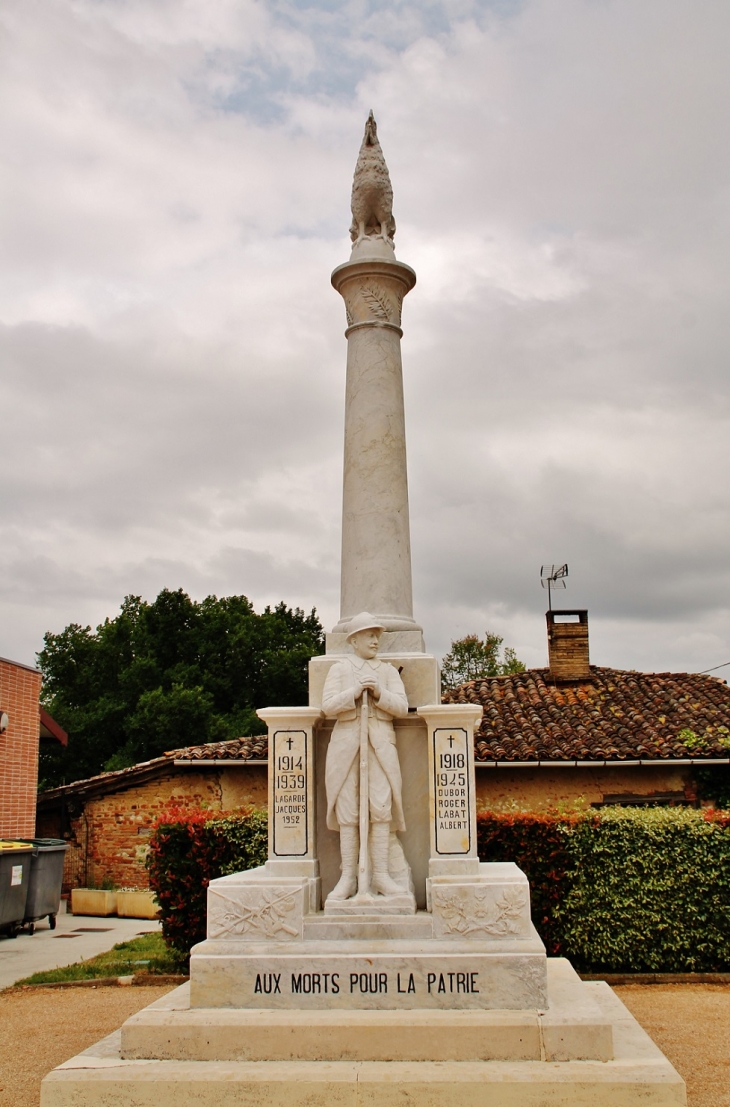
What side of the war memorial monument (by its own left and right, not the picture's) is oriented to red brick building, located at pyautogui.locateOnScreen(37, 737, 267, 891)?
back

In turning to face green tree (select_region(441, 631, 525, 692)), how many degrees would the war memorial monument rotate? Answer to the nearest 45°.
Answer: approximately 180°

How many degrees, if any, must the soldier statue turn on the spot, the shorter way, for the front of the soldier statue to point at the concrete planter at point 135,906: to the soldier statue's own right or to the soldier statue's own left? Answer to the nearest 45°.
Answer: approximately 180°

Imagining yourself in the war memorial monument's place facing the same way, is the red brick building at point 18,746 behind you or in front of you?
behind

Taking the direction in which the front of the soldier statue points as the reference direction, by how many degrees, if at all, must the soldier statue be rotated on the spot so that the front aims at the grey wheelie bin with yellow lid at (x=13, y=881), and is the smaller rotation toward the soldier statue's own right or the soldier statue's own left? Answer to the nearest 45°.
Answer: approximately 135° to the soldier statue's own right

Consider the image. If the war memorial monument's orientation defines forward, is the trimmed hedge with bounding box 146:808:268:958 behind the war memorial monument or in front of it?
behind
